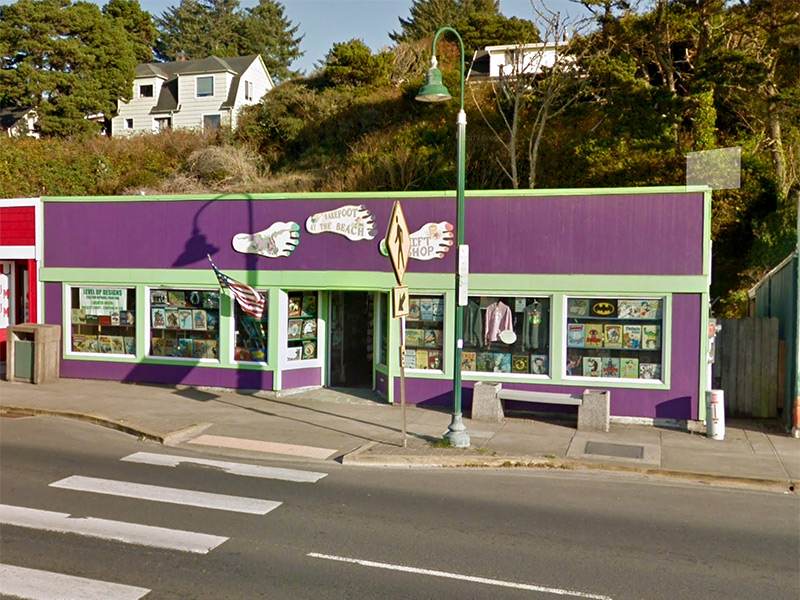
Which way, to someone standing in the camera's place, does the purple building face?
facing the viewer

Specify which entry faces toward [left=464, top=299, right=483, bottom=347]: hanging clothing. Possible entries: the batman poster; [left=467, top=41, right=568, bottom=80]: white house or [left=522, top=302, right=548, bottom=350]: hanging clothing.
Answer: the white house

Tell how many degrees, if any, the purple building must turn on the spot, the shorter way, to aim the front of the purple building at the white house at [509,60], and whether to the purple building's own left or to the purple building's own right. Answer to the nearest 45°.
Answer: approximately 180°

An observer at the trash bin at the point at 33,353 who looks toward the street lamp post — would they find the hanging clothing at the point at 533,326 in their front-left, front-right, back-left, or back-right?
front-left

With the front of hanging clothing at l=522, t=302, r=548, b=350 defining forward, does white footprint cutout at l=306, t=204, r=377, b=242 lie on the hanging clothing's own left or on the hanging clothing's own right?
on the hanging clothing's own right

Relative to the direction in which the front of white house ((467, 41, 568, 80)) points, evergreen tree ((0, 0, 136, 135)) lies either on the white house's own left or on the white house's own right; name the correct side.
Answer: on the white house's own right

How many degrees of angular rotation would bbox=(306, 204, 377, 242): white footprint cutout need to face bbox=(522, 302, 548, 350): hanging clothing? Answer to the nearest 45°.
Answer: approximately 90° to its left

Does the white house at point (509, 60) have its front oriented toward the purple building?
yes

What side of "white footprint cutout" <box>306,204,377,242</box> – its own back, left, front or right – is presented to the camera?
front

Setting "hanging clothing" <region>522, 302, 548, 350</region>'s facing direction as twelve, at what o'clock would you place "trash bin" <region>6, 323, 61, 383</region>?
The trash bin is roughly at 3 o'clock from the hanging clothing.

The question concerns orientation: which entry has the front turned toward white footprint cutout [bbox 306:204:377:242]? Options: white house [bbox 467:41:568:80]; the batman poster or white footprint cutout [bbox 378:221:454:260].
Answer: the white house

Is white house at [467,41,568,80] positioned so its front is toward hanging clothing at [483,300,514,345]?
yes

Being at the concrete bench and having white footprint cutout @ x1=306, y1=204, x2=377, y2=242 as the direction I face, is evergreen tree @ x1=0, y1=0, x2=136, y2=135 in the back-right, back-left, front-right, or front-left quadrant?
front-right

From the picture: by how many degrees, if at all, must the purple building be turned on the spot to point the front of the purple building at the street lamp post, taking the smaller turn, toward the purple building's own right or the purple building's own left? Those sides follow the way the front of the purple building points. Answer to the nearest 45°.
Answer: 0° — it already faces it

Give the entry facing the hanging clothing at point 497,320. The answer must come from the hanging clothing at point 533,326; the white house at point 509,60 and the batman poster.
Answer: the white house

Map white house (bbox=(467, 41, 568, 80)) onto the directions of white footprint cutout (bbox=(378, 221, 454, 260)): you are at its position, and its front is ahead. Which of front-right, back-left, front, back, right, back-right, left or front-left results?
back

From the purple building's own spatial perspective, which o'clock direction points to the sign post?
The sign post is roughly at 12 o'clock from the purple building.

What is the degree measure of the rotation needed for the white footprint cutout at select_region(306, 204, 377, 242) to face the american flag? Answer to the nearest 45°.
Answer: approximately 90° to its right

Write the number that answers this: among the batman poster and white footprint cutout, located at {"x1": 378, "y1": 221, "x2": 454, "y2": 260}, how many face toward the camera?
2
